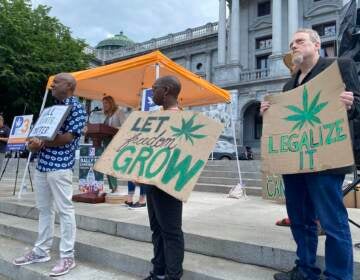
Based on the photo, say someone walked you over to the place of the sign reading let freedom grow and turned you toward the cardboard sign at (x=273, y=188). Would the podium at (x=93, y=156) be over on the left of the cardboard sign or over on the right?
left

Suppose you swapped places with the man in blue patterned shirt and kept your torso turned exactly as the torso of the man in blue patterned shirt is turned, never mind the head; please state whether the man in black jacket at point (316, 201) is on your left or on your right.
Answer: on your left

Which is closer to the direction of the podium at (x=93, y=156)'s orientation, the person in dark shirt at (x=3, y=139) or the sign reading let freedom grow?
the sign reading let freedom grow

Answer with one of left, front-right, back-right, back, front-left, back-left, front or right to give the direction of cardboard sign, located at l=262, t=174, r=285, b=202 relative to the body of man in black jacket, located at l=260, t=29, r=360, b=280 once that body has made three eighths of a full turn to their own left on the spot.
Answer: left

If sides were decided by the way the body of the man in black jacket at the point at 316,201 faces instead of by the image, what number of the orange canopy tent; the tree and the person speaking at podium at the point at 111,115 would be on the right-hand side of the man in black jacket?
3

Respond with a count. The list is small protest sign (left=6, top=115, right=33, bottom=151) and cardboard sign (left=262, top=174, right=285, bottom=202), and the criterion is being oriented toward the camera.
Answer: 2

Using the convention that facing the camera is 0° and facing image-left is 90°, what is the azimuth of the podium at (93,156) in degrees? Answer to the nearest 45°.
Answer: approximately 45°

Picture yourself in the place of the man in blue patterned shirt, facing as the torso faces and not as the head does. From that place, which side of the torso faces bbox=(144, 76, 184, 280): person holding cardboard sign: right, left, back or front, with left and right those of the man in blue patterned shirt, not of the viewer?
left
